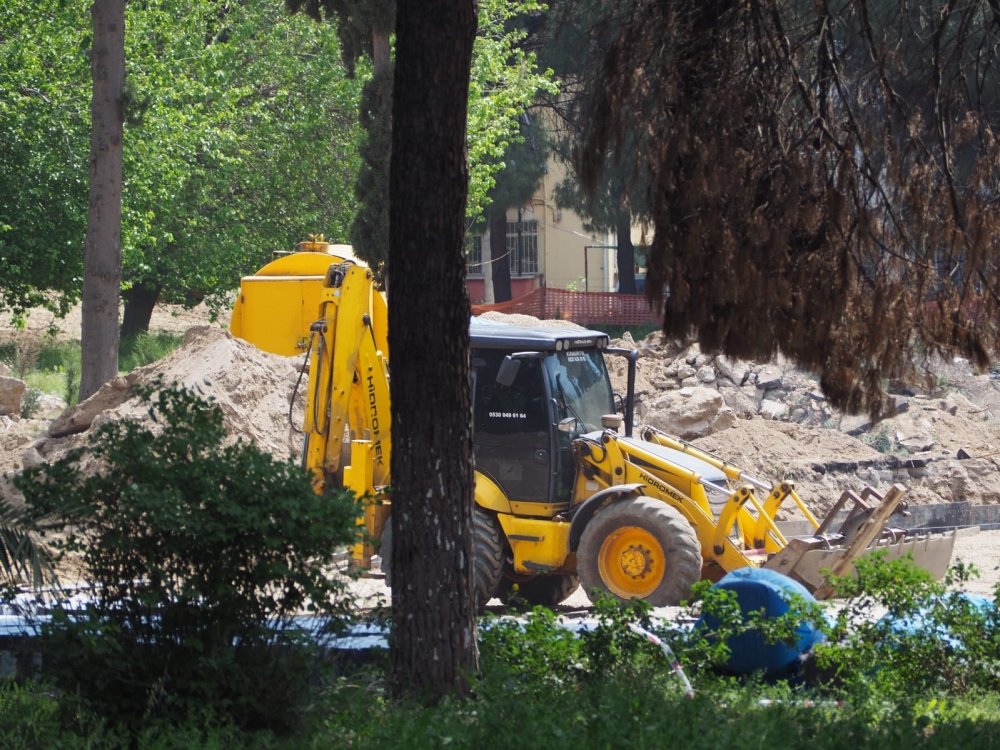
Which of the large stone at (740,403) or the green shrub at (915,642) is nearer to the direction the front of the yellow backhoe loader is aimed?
the green shrub

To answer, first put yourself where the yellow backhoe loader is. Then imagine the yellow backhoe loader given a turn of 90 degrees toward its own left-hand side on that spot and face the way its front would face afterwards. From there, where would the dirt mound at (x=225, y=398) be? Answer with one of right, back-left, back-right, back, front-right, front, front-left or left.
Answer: left

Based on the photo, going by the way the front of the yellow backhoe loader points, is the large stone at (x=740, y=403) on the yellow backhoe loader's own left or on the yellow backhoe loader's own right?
on the yellow backhoe loader's own left

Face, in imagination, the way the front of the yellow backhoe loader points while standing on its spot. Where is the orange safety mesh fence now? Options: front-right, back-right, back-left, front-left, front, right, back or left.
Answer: back-left

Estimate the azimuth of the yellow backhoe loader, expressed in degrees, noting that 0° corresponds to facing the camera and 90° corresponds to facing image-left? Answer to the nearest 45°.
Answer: approximately 315°

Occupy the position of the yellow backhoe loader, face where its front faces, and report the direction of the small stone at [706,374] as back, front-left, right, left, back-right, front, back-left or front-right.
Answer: back-left

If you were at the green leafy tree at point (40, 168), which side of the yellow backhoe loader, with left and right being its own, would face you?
back

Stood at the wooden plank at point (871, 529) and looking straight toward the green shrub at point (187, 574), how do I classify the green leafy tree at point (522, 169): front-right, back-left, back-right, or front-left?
back-right

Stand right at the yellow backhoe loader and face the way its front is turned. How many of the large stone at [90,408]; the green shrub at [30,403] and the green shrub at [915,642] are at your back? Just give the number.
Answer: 2

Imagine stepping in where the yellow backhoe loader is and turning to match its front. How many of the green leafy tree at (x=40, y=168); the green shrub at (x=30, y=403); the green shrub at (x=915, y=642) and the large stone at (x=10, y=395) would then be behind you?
3

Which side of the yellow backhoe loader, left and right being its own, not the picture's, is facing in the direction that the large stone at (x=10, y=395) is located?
back

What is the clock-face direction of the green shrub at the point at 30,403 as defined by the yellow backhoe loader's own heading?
The green shrub is roughly at 6 o'clock from the yellow backhoe loader.
